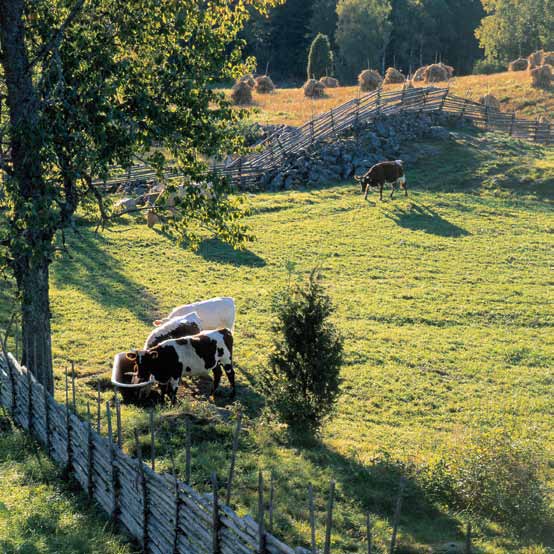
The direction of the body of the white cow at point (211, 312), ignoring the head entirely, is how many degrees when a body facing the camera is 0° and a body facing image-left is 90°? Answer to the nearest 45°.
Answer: approximately 90°

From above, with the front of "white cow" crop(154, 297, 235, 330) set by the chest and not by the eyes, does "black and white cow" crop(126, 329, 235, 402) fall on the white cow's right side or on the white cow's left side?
on the white cow's left side

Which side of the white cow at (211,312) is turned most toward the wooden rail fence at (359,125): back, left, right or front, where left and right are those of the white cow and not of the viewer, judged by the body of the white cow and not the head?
right

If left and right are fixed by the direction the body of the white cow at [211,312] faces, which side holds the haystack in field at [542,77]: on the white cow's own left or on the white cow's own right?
on the white cow's own right

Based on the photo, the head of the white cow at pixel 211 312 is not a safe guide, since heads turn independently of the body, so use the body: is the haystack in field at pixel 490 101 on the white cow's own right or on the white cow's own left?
on the white cow's own right

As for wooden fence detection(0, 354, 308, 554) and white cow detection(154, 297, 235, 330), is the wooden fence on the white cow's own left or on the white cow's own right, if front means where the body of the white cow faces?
on the white cow's own left

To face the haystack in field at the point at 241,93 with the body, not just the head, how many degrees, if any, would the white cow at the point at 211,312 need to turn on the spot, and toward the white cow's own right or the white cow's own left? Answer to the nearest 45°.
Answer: approximately 90° to the white cow's own right

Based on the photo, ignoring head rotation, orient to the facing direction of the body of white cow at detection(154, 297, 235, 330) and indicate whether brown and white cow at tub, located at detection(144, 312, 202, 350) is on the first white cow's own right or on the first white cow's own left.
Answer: on the first white cow's own left
